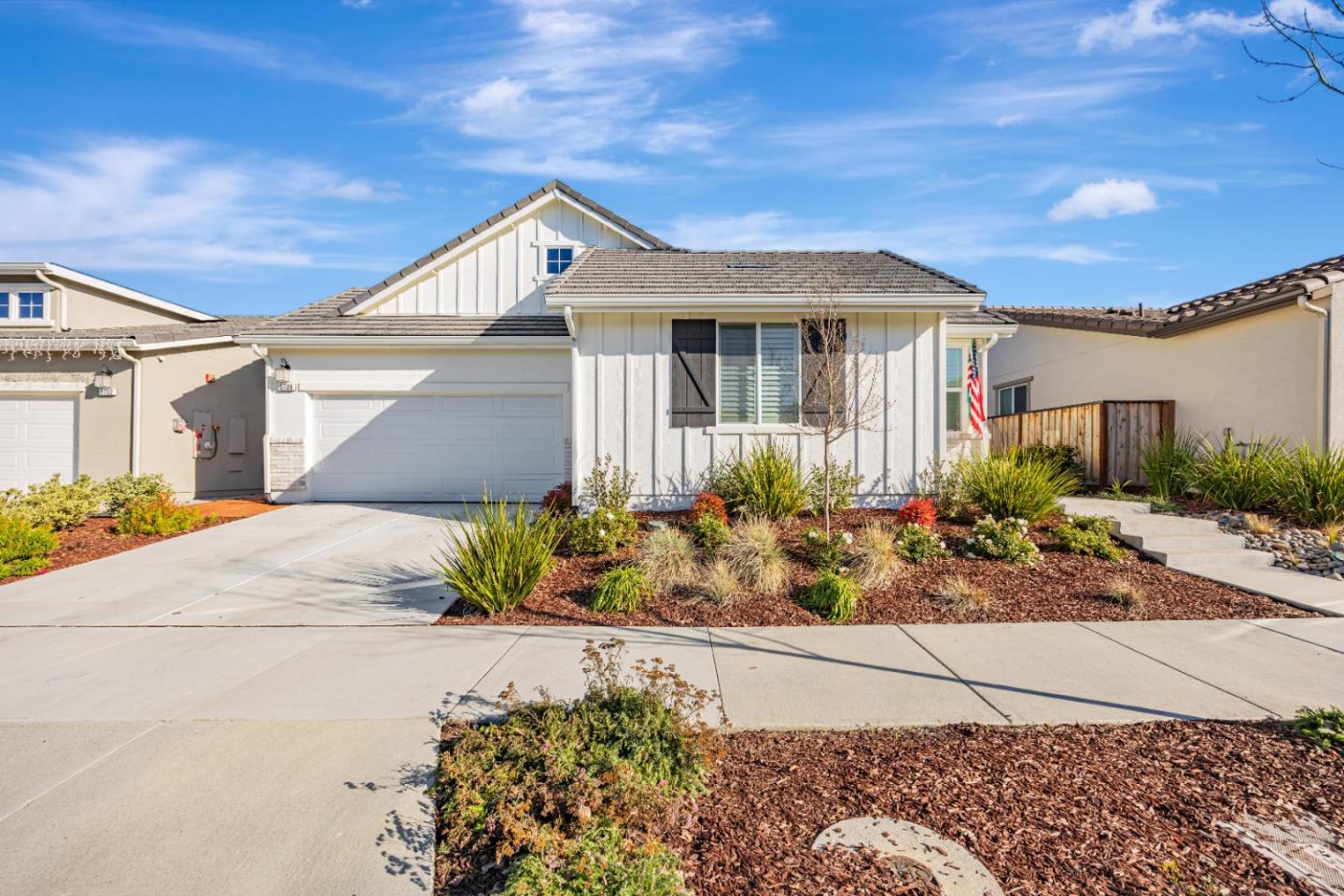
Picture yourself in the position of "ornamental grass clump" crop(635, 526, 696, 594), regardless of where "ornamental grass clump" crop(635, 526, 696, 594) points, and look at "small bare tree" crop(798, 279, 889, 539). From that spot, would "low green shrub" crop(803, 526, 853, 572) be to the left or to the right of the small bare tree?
right

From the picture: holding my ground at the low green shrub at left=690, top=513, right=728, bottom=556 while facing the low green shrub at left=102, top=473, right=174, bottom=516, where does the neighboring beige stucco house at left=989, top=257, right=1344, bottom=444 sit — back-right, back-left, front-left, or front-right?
back-right

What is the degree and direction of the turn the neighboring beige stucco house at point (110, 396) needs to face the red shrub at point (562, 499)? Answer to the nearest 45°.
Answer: approximately 90° to its left

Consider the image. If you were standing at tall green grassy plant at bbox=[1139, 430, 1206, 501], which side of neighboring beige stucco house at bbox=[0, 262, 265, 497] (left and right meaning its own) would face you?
left

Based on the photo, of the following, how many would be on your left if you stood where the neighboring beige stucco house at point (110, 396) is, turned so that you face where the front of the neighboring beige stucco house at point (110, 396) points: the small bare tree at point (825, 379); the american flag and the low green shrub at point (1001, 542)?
3

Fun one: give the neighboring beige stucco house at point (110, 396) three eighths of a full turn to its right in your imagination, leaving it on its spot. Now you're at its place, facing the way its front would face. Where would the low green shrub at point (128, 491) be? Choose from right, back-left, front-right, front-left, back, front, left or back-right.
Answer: back

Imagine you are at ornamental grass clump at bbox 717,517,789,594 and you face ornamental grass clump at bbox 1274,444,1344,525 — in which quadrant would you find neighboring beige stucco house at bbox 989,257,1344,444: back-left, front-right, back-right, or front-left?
front-left

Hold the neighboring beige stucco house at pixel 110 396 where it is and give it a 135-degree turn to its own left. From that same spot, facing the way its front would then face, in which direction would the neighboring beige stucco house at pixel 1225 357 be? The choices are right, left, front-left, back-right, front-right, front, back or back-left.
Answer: front-right

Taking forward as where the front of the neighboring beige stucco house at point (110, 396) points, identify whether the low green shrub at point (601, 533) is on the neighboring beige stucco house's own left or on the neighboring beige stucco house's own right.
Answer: on the neighboring beige stucco house's own left

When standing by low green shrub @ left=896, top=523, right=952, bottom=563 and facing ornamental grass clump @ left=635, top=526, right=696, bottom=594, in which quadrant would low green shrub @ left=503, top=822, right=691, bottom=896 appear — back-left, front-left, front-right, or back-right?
front-left

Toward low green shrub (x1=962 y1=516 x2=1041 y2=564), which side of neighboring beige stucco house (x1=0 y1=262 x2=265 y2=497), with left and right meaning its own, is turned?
left

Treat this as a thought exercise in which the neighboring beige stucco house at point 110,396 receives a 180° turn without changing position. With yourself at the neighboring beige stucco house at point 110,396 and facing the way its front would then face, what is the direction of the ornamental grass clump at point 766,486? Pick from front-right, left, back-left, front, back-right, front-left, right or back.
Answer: right

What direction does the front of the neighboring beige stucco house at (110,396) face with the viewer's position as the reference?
facing the viewer and to the left of the viewer

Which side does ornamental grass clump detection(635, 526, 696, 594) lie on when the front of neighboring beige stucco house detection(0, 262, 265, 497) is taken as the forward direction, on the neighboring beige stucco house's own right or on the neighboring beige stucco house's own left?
on the neighboring beige stucco house's own left

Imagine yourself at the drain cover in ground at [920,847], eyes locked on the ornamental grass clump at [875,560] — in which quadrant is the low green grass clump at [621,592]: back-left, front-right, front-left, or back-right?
front-left

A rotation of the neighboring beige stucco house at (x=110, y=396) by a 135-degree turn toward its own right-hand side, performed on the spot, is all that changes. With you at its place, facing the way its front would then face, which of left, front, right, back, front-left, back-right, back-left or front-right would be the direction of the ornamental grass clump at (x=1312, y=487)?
back-right

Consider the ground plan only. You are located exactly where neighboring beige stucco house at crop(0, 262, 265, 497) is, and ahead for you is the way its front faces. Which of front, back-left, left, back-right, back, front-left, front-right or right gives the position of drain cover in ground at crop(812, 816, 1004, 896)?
front-left
